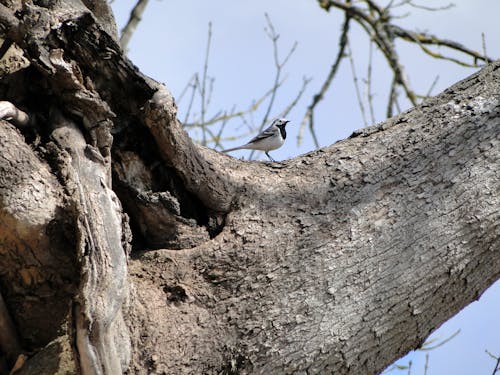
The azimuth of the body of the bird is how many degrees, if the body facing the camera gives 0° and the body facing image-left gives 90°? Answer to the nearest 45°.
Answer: approximately 270°
